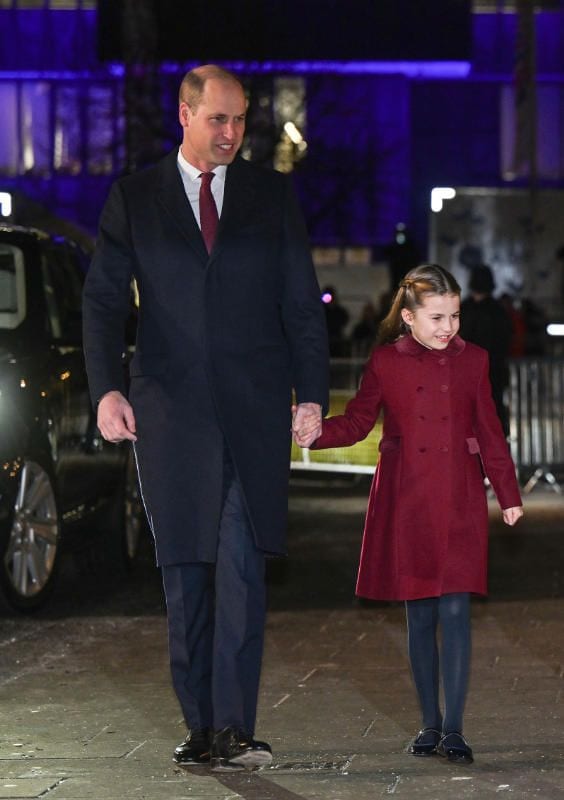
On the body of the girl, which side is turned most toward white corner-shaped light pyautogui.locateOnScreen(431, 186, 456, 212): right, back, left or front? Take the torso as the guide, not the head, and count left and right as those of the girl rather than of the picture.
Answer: back

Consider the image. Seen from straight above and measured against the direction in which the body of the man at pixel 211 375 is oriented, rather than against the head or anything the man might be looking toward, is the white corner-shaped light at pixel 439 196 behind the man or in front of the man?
behind

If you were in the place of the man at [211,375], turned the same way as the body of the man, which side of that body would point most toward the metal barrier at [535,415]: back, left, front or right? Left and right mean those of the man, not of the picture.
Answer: back

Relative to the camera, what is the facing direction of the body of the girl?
toward the camera

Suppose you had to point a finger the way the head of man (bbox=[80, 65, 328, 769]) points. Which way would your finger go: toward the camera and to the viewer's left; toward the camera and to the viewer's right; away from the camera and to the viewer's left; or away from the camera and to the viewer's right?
toward the camera and to the viewer's right

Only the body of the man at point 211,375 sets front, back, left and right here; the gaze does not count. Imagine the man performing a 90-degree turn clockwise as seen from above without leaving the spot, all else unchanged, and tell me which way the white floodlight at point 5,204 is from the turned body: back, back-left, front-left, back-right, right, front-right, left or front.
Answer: right

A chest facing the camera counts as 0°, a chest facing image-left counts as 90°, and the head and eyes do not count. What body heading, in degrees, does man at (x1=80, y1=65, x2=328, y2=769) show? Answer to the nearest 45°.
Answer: approximately 0°

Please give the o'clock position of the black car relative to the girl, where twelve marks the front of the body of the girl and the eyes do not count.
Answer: The black car is roughly at 5 o'clock from the girl.

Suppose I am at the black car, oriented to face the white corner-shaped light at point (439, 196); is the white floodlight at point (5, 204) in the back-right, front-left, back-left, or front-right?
front-left
